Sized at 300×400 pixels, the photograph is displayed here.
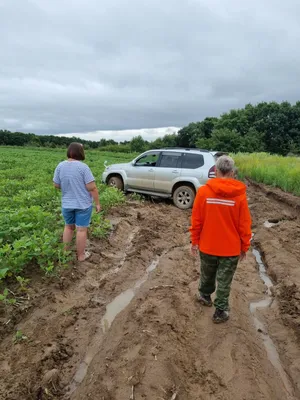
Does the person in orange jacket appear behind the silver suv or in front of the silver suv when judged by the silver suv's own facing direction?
behind

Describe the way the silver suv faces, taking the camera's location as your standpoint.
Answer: facing away from the viewer and to the left of the viewer

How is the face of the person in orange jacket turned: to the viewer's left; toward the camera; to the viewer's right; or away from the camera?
away from the camera

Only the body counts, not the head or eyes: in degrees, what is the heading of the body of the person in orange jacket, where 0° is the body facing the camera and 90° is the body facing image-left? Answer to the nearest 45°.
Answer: approximately 180°

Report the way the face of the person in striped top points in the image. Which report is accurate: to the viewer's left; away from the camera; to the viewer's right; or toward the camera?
away from the camera

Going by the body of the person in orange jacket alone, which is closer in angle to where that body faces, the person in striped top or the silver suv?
the silver suv

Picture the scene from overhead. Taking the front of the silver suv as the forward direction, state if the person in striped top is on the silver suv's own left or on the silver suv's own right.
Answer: on the silver suv's own left
